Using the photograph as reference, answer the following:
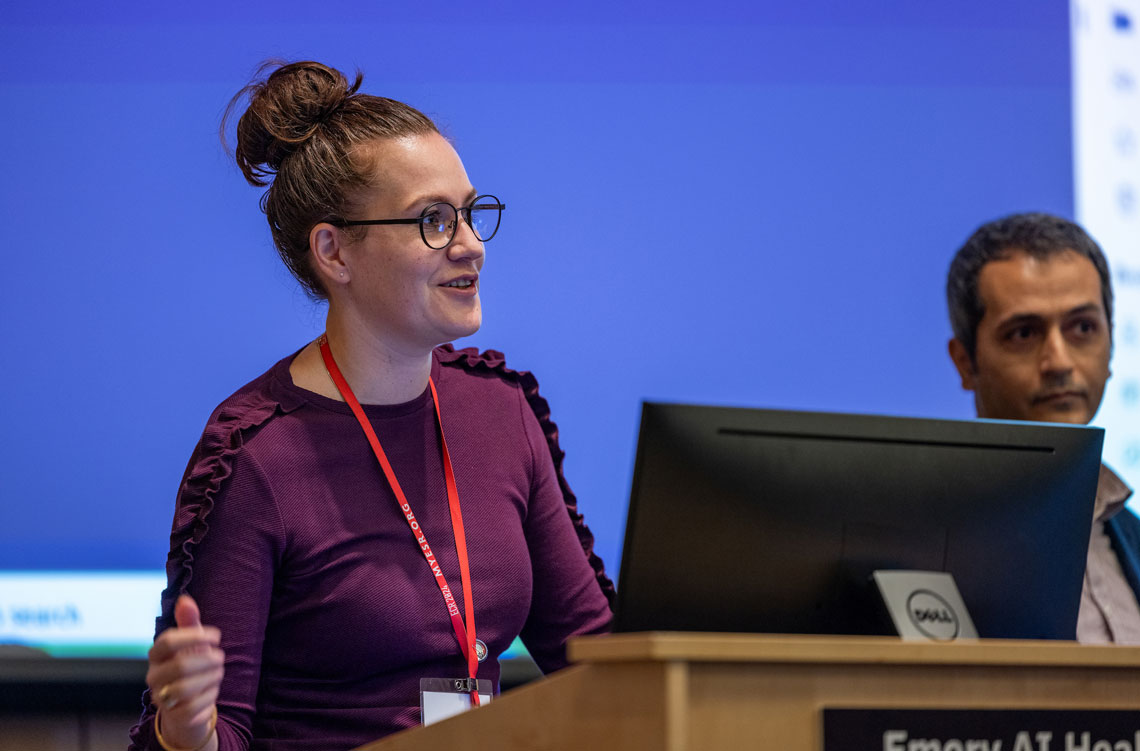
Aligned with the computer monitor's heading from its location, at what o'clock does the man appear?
The man is roughly at 2 o'clock from the computer monitor.

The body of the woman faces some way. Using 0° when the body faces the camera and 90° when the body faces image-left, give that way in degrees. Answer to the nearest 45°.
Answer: approximately 315°

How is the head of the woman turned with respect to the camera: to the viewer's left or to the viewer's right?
to the viewer's right

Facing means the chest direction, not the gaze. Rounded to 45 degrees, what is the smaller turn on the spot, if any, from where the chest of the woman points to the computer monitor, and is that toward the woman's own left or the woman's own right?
0° — they already face it

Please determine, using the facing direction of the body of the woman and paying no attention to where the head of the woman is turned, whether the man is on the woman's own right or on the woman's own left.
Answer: on the woman's own left

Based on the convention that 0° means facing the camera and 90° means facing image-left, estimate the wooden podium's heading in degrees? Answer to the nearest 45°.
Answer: approximately 0°

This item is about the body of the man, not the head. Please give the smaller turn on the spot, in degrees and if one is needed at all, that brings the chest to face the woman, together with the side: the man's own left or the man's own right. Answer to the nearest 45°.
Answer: approximately 90° to the man's own right

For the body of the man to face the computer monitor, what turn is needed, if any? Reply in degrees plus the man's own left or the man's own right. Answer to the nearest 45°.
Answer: approximately 45° to the man's own right

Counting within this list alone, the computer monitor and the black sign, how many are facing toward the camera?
1
